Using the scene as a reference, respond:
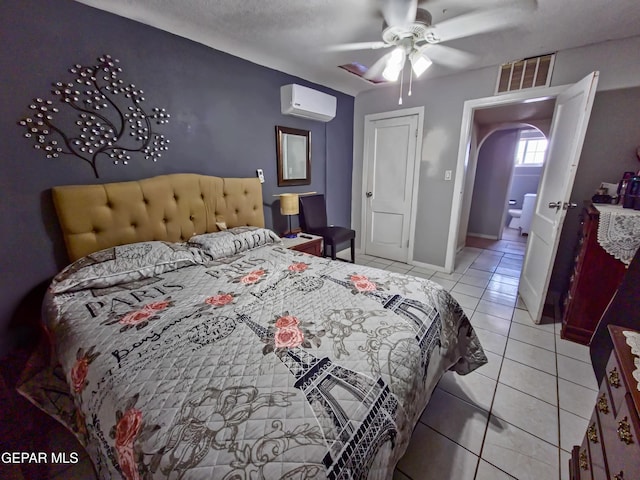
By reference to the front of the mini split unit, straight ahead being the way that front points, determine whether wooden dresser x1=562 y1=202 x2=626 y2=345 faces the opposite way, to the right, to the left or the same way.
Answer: the opposite way

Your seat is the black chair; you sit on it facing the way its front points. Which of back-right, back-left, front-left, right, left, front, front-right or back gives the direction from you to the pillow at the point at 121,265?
right

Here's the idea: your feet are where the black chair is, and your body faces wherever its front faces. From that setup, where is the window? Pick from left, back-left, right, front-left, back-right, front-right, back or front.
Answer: left

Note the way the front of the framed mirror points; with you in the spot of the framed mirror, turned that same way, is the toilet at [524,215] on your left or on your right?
on your left

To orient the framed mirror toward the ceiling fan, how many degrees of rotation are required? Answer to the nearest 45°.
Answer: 0° — it already faces it

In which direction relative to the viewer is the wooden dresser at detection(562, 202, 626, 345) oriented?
to the viewer's left

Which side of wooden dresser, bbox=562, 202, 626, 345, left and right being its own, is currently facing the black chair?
front

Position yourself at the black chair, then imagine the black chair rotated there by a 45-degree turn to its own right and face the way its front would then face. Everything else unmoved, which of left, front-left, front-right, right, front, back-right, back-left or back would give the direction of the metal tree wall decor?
front-right

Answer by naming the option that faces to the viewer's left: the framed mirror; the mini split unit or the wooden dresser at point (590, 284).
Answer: the wooden dresser

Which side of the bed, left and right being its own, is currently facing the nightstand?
left

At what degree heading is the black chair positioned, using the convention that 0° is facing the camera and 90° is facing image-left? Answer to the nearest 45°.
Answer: approximately 315°

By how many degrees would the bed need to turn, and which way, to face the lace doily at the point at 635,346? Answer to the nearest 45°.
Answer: approximately 45° to its left

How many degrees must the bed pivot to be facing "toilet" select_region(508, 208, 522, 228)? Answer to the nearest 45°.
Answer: approximately 90° to its left

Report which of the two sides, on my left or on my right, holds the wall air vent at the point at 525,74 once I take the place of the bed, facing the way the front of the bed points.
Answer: on my left
